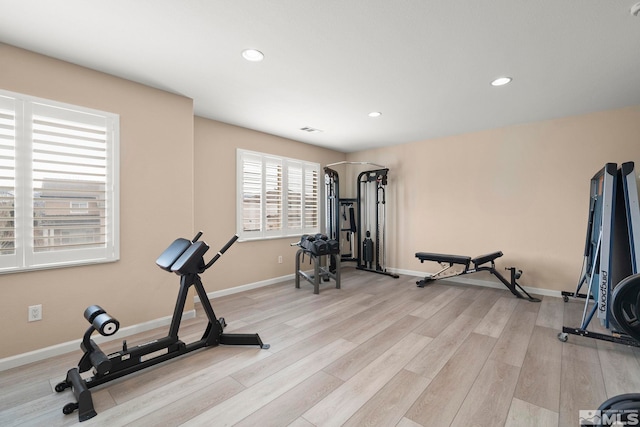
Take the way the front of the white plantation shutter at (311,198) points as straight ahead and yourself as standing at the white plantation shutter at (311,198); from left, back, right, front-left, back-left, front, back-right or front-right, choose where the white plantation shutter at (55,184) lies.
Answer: right

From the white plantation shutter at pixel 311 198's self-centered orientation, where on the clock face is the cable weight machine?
The cable weight machine is roughly at 10 o'clock from the white plantation shutter.

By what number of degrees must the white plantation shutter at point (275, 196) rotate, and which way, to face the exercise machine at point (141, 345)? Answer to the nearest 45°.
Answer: approximately 45° to its right

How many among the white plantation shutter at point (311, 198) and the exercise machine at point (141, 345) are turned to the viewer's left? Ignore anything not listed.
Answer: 0

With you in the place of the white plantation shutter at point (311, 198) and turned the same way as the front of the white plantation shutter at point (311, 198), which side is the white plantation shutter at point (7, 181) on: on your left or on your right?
on your right

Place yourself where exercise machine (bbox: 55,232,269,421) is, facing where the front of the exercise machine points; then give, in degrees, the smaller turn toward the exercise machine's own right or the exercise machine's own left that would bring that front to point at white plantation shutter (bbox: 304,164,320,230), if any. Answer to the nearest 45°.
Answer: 0° — it already faces it

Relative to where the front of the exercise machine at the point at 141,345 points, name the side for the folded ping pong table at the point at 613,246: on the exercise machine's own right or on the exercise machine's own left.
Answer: on the exercise machine's own right

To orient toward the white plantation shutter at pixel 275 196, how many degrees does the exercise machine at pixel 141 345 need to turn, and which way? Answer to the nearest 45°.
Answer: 0° — it already faces it

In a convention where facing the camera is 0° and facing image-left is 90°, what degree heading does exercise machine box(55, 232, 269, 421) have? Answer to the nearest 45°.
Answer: approximately 225°

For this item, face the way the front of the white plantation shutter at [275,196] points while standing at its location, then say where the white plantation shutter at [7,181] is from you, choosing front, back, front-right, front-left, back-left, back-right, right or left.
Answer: right
